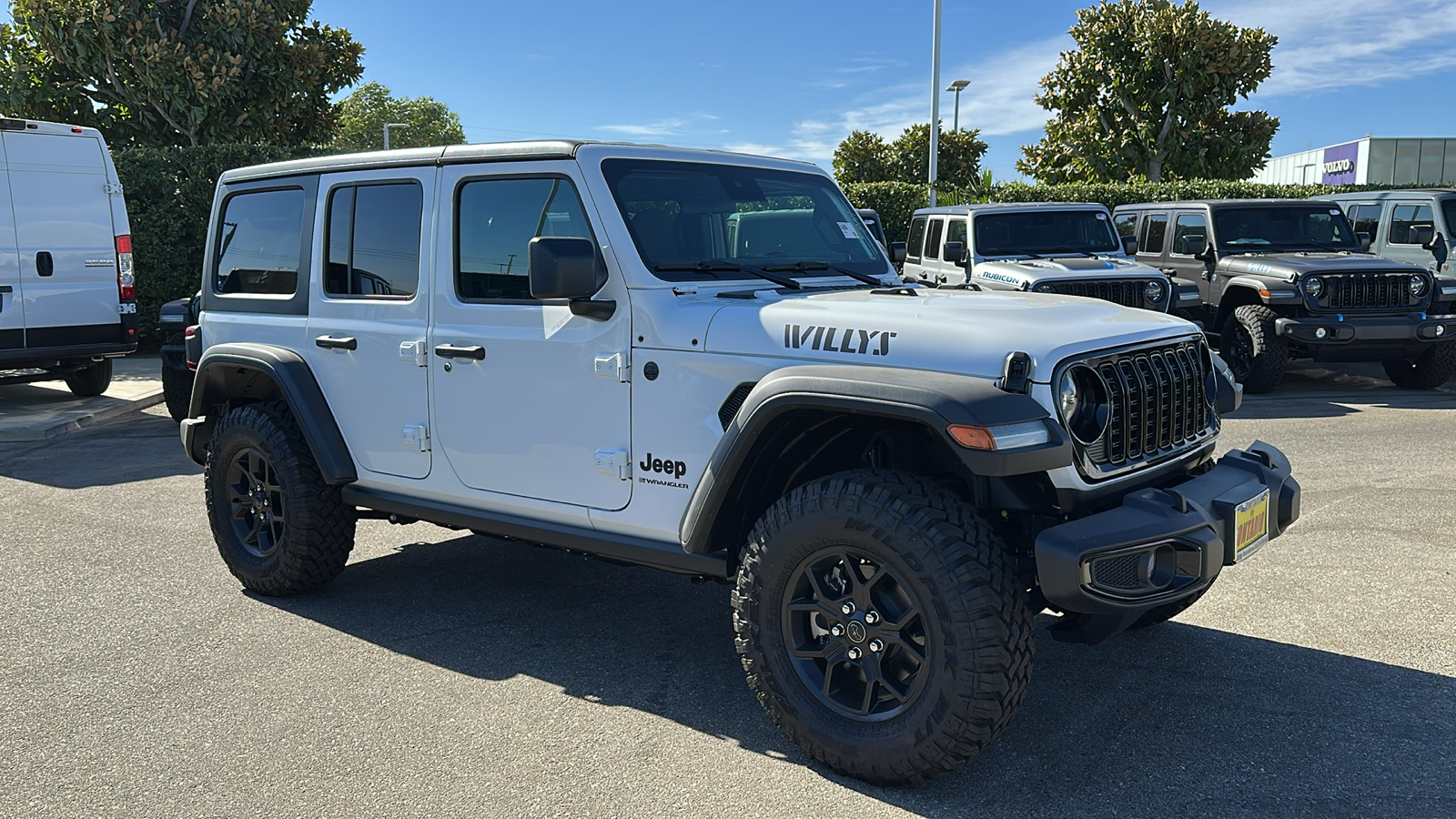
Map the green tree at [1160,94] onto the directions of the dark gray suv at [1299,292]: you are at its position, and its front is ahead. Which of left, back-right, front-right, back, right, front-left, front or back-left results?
back-left

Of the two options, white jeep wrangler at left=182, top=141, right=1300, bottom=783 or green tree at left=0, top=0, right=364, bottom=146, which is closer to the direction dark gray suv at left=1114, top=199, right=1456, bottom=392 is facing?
the white jeep wrangler

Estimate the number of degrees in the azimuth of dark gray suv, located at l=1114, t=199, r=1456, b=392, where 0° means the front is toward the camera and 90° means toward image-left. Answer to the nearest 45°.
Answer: approximately 315°

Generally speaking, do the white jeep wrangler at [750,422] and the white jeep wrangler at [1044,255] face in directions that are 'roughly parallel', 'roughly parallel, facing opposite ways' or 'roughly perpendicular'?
roughly parallel

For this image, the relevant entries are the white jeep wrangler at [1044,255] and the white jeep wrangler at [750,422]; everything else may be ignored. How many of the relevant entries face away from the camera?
0

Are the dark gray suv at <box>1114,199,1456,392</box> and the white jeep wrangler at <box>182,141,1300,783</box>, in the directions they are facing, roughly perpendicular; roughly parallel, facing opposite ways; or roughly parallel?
roughly parallel

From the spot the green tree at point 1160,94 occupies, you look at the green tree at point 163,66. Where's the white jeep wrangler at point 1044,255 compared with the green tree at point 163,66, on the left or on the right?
left

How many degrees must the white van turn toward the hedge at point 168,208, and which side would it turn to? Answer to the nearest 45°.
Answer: approximately 45° to its right

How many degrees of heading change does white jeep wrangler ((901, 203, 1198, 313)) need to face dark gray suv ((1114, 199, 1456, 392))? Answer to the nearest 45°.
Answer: approximately 45° to its left

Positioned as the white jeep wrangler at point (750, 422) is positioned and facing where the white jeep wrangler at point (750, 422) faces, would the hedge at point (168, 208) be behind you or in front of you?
behind

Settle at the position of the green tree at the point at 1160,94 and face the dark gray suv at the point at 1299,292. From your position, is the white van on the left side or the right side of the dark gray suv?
right

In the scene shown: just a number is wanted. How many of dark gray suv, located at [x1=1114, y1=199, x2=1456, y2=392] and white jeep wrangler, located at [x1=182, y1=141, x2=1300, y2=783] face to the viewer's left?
0

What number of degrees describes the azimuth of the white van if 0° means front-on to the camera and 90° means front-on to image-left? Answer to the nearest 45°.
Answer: approximately 135°

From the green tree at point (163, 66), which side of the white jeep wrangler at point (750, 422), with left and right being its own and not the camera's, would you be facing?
back

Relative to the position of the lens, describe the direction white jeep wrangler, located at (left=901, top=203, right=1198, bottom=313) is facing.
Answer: facing the viewer and to the right of the viewer
